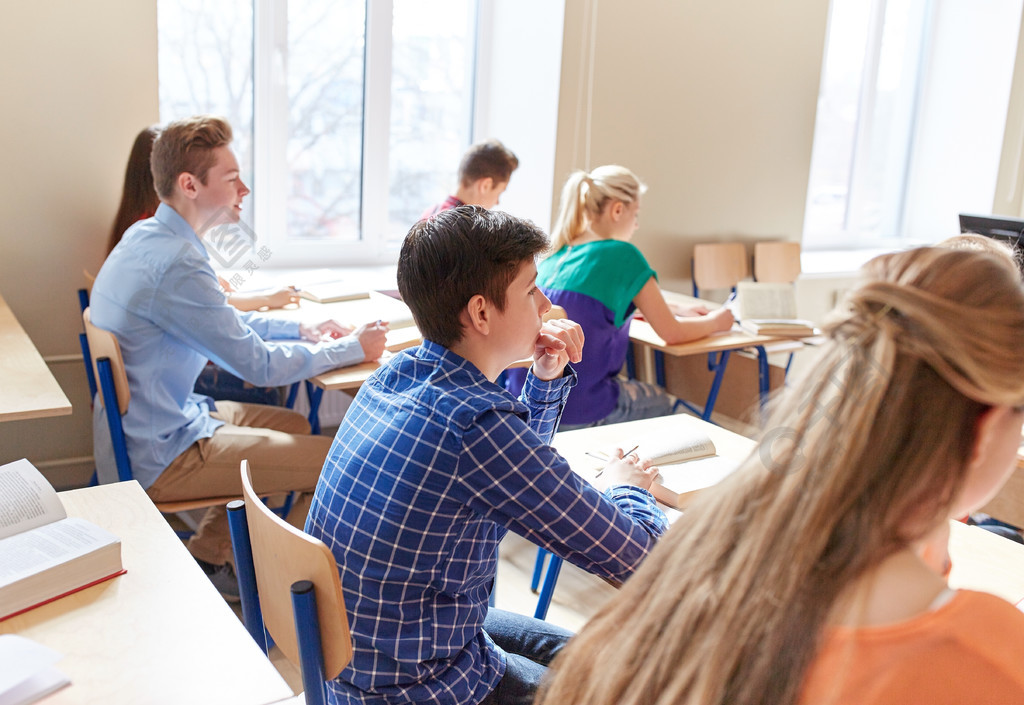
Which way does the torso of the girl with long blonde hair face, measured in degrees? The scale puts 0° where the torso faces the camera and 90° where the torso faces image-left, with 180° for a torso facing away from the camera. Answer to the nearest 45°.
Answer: approximately 225°

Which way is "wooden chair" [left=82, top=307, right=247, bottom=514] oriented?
to the viewer's right

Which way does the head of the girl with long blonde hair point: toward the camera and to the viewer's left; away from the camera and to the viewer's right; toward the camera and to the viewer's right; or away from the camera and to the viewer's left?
away from the camera and to the viewer's right

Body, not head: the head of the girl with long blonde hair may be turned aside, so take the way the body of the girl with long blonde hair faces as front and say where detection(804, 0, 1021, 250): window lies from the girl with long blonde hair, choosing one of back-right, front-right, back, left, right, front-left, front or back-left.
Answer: front-left

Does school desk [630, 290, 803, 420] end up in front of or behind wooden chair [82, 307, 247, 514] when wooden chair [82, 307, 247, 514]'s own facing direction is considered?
in front

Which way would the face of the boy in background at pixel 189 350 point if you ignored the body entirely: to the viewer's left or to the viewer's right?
to the viewer's right

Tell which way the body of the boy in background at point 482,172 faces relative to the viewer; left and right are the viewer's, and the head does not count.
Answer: facing away from the viewer and to the right of the viewer
